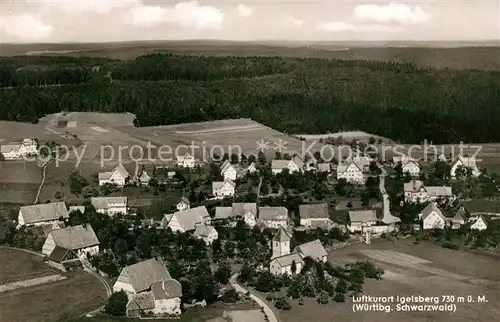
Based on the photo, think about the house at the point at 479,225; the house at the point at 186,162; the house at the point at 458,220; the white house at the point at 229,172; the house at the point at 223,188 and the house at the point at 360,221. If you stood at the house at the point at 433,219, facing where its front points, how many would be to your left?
2

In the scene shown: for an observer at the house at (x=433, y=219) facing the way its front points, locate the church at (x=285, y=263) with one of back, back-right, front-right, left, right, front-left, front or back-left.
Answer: front-right

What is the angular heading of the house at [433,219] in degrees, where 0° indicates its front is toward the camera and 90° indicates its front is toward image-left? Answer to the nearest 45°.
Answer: approximately 0°

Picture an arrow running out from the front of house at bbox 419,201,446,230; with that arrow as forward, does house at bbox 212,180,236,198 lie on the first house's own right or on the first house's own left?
on the first house's own right

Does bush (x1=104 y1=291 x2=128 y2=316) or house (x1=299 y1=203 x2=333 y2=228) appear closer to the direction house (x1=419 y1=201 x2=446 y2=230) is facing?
the bush

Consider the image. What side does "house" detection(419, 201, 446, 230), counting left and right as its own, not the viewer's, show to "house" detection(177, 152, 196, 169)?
right

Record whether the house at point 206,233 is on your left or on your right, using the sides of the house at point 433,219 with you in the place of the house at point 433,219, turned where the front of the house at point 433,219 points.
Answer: on your right

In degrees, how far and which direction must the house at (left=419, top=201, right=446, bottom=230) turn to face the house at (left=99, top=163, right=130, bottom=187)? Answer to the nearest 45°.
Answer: approximately 90° to its right

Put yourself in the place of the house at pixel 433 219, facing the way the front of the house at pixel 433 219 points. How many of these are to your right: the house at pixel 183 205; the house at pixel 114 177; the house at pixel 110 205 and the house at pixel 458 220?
3

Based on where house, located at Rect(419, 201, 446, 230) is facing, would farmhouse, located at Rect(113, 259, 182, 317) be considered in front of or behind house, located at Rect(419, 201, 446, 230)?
in front

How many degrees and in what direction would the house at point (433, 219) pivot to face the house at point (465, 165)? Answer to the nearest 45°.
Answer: approximately 180°

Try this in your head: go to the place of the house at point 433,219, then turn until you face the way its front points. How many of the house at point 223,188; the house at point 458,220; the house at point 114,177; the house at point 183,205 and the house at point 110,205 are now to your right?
4

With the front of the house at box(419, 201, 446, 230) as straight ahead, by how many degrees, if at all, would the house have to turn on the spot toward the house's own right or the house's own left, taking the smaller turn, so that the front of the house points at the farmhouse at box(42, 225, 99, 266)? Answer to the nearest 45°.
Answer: approximately 45° to the house's own right

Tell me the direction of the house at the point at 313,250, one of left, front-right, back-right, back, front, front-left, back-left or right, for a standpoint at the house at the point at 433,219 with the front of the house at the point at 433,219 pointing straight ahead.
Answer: front-right

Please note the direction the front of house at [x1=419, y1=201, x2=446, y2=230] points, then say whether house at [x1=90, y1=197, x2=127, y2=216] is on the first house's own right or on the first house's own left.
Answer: on the first house's own right

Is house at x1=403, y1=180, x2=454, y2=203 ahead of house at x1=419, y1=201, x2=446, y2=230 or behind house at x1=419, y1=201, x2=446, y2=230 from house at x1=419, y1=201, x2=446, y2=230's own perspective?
behind

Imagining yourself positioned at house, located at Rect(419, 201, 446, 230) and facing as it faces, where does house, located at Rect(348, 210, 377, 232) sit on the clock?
house, located at Rect(348, 210, 377, 232) is roughly at 2 o'clock from house, located at Rect(419, 201, 446, 230).

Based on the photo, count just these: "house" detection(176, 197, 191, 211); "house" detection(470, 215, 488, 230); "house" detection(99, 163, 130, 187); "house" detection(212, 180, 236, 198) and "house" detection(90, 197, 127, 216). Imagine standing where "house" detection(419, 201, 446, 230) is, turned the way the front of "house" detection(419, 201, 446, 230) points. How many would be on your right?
4

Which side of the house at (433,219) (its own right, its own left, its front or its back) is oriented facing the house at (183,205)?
right
